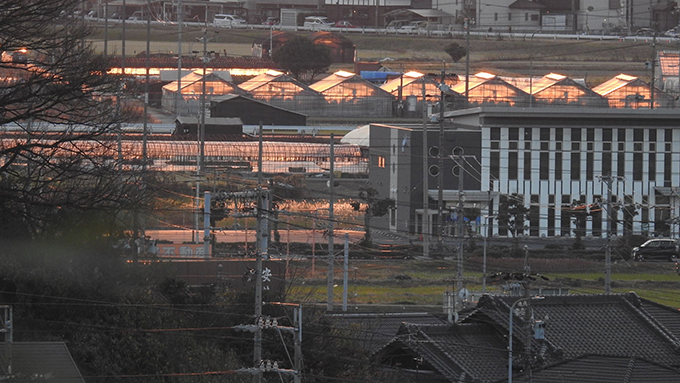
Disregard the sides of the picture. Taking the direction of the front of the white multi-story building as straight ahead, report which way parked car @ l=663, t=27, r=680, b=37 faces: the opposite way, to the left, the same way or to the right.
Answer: to the right

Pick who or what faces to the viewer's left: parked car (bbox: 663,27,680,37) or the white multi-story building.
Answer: the parked car

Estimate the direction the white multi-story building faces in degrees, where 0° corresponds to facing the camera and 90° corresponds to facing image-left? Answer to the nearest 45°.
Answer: approximately 0°

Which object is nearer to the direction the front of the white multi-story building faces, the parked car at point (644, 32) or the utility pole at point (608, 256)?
the utility pole

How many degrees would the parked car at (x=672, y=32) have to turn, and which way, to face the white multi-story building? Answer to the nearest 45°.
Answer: approximately 90° to its left

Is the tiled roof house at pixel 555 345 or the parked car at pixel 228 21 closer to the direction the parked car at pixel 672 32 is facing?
the parked car

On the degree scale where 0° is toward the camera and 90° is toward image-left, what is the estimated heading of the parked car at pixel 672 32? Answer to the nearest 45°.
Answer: approximately 90°

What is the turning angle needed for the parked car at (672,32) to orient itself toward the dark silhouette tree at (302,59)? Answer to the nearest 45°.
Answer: approximately 45° to its left

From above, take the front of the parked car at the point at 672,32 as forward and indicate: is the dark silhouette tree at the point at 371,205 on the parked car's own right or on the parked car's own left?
on the parked car's own left

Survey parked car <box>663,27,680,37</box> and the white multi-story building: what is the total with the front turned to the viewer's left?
1

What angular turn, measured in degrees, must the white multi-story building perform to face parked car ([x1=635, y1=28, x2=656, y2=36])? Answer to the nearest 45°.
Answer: approximately 180°

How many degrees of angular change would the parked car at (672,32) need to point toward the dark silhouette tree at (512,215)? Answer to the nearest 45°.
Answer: approximately 90° to its left
